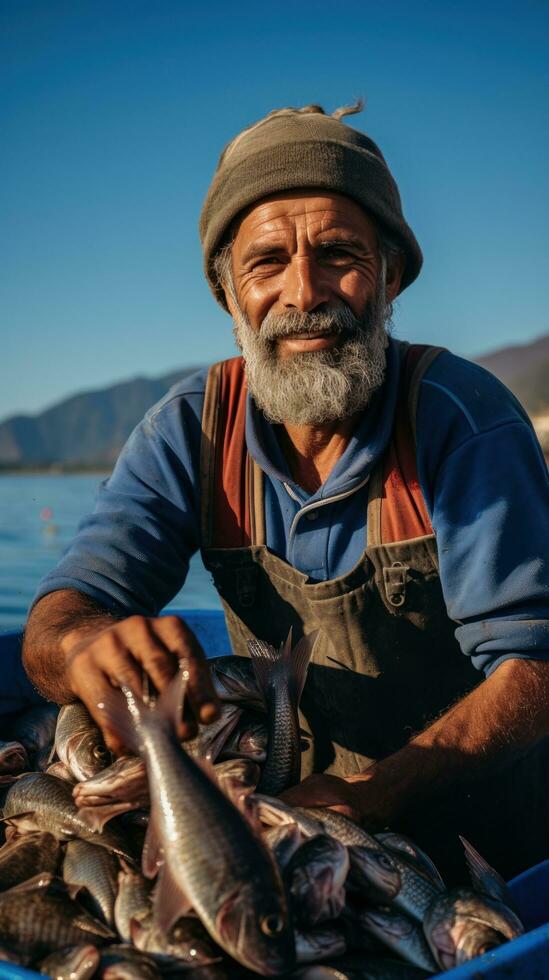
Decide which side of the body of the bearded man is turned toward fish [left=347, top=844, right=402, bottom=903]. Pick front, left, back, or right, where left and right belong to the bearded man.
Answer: front

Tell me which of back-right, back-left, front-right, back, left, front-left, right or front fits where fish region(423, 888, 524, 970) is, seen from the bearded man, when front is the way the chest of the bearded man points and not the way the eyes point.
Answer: front

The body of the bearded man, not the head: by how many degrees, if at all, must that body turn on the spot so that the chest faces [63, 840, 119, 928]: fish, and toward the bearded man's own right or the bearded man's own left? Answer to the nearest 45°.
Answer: approximately 45° to the bearded man's own right

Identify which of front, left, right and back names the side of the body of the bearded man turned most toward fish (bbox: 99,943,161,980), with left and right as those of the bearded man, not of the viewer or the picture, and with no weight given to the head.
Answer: front

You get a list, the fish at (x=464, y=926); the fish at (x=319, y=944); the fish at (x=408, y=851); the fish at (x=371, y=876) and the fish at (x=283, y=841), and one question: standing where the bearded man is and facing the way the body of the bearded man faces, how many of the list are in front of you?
5

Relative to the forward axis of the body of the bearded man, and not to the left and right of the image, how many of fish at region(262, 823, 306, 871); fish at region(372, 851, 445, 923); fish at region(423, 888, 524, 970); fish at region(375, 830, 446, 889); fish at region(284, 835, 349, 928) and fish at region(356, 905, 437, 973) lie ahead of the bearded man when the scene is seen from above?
6

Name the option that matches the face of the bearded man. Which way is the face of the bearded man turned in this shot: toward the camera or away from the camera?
toward the camera

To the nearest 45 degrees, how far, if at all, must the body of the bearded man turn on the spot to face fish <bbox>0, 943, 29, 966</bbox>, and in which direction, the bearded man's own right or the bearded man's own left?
approximately 45° to the bearded man's own right

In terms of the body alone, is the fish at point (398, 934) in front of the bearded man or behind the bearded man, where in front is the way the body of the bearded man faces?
in front

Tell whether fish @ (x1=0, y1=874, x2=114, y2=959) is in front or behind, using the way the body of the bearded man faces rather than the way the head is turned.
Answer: in front

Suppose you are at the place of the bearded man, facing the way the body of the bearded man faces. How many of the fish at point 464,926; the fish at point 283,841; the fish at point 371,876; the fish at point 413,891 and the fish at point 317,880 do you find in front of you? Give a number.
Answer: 5

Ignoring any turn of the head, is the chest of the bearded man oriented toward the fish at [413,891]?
yes

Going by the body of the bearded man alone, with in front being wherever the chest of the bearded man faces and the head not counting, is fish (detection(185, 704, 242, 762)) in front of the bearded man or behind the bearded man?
in front

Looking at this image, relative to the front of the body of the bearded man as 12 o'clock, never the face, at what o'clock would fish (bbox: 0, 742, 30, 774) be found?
The fish is roughly at 3 o'clock from the bearded man.

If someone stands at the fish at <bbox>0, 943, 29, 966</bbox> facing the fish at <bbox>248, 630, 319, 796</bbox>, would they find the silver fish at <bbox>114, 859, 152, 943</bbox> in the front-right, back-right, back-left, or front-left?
front-right

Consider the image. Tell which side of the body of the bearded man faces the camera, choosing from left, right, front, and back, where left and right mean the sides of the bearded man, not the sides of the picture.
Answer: front

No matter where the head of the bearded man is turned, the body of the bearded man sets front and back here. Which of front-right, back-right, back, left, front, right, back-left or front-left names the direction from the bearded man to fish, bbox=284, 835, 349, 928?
front

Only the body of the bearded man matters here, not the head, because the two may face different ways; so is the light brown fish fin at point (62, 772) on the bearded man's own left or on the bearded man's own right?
on the bearded man's own right
